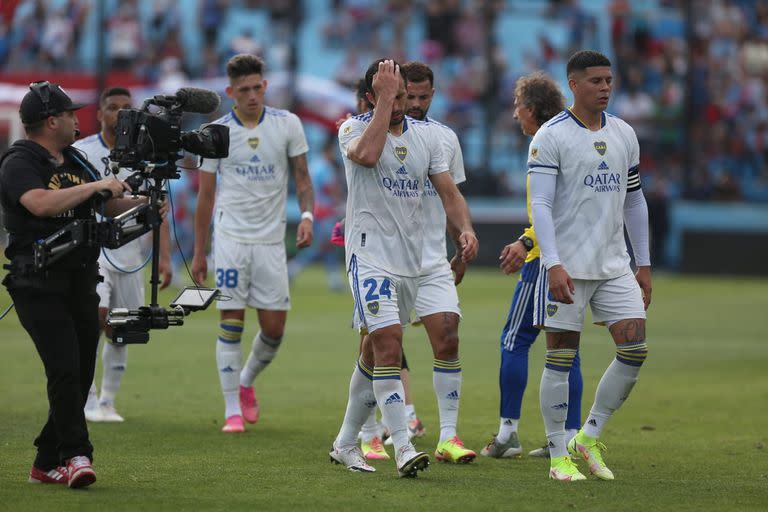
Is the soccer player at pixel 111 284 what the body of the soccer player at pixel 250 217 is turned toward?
no

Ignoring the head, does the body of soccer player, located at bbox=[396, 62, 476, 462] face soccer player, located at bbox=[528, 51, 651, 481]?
no

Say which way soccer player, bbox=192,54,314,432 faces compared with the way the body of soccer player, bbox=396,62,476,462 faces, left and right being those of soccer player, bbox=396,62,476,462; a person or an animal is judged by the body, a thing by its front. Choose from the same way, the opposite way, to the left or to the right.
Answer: the same way

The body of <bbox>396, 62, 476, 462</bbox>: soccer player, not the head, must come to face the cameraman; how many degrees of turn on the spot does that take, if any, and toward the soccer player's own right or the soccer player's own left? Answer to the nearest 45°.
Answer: approximately 45° to the soccer player's own right

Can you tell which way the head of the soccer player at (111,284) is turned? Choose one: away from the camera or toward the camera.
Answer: toward the camera

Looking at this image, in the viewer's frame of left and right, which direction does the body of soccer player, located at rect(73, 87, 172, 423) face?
facing the viewer

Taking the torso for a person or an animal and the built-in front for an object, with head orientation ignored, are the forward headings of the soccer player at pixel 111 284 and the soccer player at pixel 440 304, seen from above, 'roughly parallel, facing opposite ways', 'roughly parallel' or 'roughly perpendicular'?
roughly parallel

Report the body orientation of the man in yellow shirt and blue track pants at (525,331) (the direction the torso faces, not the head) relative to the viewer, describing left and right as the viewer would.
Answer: facing to the left of the viewer

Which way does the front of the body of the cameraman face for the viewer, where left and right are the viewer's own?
facing the viewer and to the right of the viewer

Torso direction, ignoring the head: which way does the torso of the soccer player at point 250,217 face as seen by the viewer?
toward the camera

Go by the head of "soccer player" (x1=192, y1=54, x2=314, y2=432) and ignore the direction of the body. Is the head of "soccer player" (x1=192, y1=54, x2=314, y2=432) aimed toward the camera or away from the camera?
toward the camera

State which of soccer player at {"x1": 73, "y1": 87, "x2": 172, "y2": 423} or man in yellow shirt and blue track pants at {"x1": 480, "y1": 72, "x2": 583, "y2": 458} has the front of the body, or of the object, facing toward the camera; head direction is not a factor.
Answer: soccer player at {"x1": 73, "y1": 87, "x2": 172, "y2": 423}

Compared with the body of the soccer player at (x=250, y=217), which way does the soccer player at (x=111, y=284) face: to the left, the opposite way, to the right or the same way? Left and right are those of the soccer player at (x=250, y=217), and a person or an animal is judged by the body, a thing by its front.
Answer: the same way

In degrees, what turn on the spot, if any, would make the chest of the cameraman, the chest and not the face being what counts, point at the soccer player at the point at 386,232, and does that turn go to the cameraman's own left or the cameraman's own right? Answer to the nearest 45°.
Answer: approximately 45° to the cameraman's own left

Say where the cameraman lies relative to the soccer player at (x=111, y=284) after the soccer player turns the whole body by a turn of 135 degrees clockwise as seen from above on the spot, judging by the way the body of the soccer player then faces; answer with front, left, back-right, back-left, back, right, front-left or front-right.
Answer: back-left

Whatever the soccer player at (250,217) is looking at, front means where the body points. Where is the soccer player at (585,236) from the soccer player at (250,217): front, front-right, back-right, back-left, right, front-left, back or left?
front-left

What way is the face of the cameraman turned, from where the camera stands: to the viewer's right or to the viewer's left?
to the viewer's right

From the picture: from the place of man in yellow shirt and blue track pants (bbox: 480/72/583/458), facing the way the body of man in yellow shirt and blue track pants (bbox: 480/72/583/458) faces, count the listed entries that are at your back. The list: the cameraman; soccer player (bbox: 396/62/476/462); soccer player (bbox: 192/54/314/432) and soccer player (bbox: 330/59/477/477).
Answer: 0
